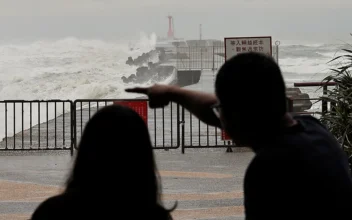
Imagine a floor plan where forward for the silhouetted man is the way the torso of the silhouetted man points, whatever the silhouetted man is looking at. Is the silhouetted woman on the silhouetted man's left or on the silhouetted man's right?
on the silhouetted man's left

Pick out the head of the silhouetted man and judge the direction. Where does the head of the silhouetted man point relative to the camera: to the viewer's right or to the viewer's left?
to the viewer's left

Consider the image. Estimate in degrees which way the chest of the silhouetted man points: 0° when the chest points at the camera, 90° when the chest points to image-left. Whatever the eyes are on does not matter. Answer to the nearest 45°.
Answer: approximately 135°

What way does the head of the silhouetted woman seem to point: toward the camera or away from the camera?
away from the camera
